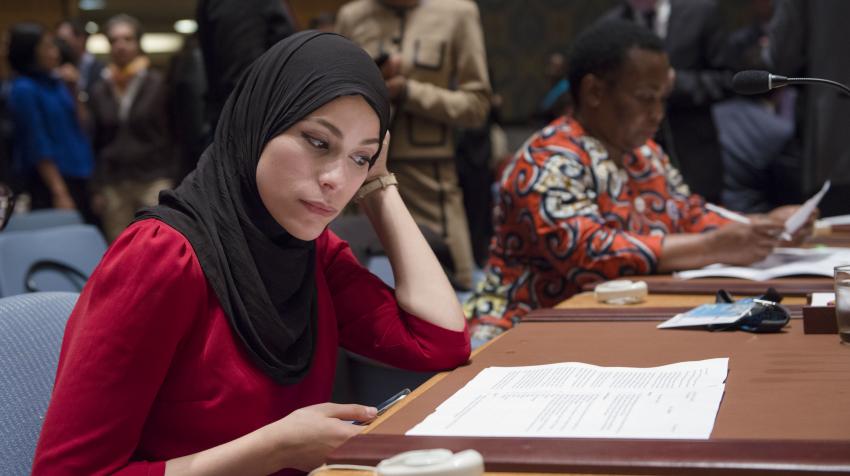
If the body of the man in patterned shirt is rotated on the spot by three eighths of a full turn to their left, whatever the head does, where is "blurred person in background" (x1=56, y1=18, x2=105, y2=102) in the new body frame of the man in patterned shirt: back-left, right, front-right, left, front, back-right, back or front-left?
front-left

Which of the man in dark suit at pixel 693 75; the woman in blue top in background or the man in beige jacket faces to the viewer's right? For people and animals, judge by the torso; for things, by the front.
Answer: the woman in blue top in background

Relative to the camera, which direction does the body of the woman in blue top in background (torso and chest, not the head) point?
to the viewer's right

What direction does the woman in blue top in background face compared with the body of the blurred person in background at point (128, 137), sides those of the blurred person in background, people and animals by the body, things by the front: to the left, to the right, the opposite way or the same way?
to the left

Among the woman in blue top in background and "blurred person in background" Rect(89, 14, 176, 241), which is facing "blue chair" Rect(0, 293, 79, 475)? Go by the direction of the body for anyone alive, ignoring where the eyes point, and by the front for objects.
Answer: the blurred person in background

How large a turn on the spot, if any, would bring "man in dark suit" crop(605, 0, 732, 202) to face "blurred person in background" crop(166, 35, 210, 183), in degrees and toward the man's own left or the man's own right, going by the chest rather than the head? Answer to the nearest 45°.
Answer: approximately 45° to the man's own right

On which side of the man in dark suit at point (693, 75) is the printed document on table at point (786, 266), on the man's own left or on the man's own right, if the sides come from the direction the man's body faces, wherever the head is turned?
on the man's own left

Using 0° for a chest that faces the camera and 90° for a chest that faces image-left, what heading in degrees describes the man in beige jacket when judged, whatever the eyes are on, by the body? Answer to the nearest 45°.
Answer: approximately 45°

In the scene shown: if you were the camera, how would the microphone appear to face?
facing to the left of the viewer
